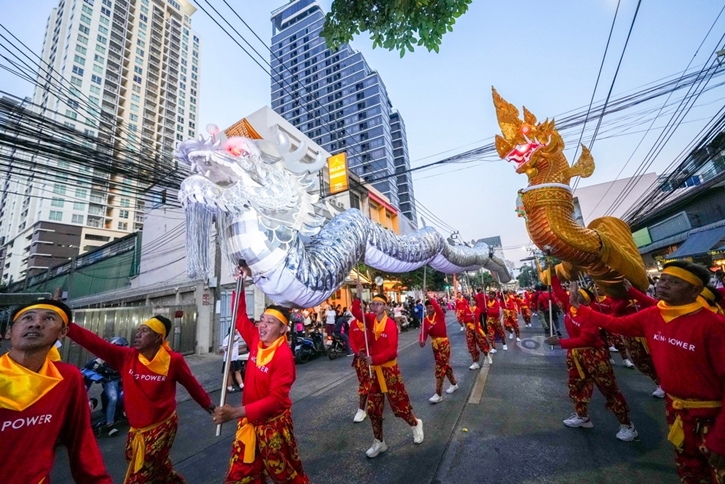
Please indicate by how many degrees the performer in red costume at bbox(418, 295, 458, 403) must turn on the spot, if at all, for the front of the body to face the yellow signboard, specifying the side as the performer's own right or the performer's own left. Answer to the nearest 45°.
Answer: approximately 90° to the performer's own right

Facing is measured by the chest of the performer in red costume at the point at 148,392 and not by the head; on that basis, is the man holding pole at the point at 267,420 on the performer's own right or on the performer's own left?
on the performer's own left

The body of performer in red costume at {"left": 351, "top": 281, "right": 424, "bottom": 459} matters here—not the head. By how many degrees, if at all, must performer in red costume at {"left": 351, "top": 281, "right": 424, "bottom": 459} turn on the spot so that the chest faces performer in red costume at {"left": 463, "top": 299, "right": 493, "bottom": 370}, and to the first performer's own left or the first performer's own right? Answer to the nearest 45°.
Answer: approximately 180°

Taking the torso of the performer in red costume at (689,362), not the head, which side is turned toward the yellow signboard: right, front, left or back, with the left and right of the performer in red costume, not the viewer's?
right

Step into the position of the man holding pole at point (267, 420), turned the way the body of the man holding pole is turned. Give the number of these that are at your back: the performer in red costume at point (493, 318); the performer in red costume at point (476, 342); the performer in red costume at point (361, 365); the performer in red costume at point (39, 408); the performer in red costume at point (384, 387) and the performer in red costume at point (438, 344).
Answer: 5

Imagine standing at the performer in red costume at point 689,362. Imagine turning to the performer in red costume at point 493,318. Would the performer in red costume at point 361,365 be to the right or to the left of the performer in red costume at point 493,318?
left

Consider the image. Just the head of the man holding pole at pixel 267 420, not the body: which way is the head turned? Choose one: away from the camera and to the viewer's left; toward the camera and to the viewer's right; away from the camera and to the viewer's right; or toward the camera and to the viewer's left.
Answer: toward the camera and to the viewer's left

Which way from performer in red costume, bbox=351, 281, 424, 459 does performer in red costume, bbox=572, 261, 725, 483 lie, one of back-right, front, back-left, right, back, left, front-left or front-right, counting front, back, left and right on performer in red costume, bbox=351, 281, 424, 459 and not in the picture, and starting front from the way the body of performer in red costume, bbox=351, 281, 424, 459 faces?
left

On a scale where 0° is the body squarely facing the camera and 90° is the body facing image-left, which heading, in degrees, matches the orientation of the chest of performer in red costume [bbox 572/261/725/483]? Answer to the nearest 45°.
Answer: approximately 45°

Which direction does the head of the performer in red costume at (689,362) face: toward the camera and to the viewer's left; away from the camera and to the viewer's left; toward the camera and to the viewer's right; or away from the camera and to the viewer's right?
toward the camera and to the viewer's left
